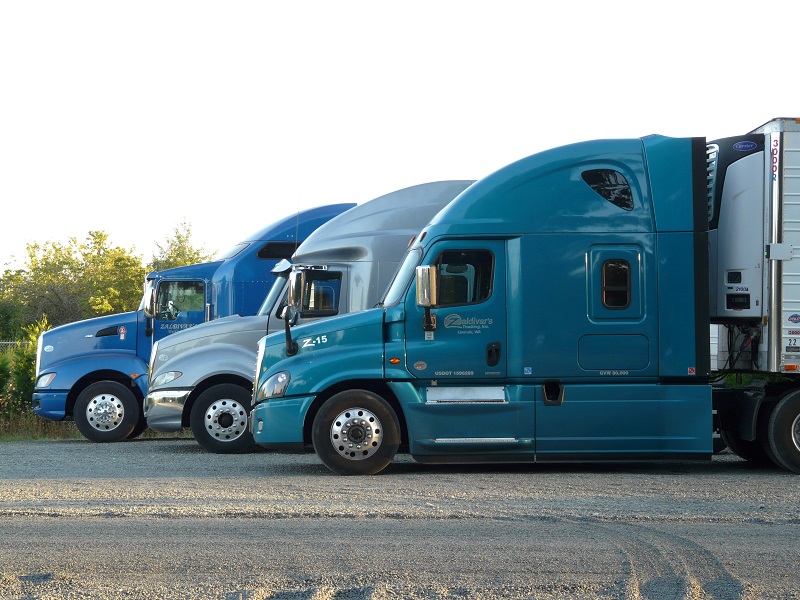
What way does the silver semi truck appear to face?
to the viewer's left

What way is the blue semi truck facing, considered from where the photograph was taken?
facing to the left of the viewer

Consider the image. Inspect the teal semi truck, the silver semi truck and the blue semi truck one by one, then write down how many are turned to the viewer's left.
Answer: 3

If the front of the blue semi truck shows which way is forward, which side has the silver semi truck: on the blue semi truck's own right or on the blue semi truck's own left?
on the blue semi truck's own left

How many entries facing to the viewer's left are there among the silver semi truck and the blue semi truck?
2

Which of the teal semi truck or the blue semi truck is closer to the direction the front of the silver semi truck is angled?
the blue semi truck

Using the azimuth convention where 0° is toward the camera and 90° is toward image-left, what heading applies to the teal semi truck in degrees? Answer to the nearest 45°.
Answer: approximately 90°
